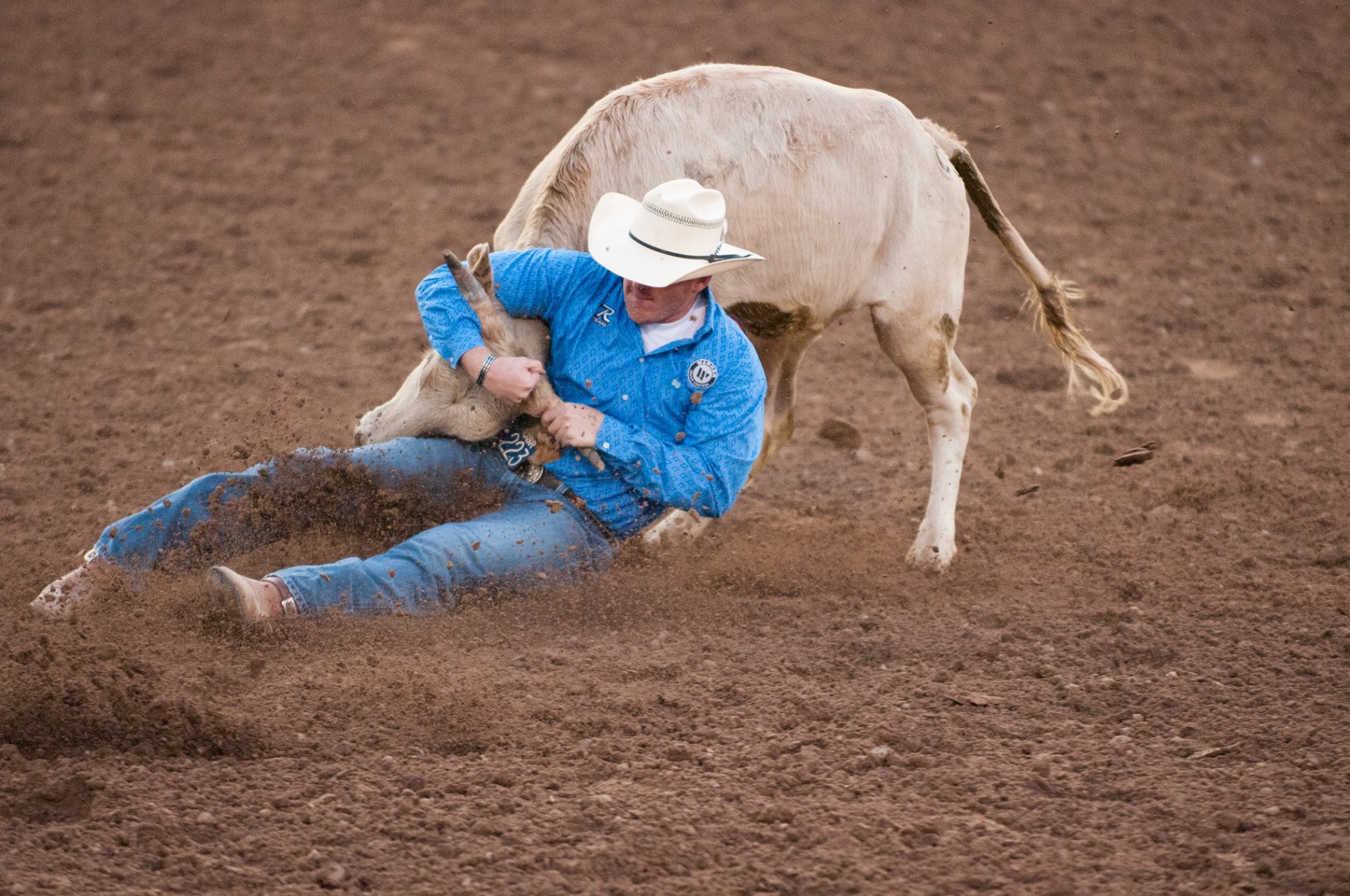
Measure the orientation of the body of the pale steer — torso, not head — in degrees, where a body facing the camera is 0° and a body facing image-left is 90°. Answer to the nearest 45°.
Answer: approximately 90°

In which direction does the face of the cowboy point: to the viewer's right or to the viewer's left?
to the viewer's left

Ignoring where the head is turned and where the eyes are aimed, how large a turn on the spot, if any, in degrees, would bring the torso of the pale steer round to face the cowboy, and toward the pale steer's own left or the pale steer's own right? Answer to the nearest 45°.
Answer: approximately 45° to the pale steer's own left
